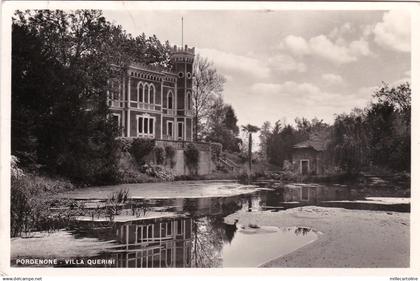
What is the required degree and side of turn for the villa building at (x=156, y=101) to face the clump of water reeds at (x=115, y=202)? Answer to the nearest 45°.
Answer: approximately 45° to its right

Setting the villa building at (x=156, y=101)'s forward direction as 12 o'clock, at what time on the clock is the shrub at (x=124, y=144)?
The shrub is roughly at 2 o'clock from the villa building.

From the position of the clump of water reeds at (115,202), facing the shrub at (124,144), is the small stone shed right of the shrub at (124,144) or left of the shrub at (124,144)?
right

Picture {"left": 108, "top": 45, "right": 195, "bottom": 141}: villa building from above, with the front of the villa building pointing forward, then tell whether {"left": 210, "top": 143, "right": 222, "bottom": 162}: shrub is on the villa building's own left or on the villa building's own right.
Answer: on the villa building's own left

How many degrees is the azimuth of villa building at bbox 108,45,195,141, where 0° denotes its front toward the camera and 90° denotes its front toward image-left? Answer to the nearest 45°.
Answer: approximately 315°
